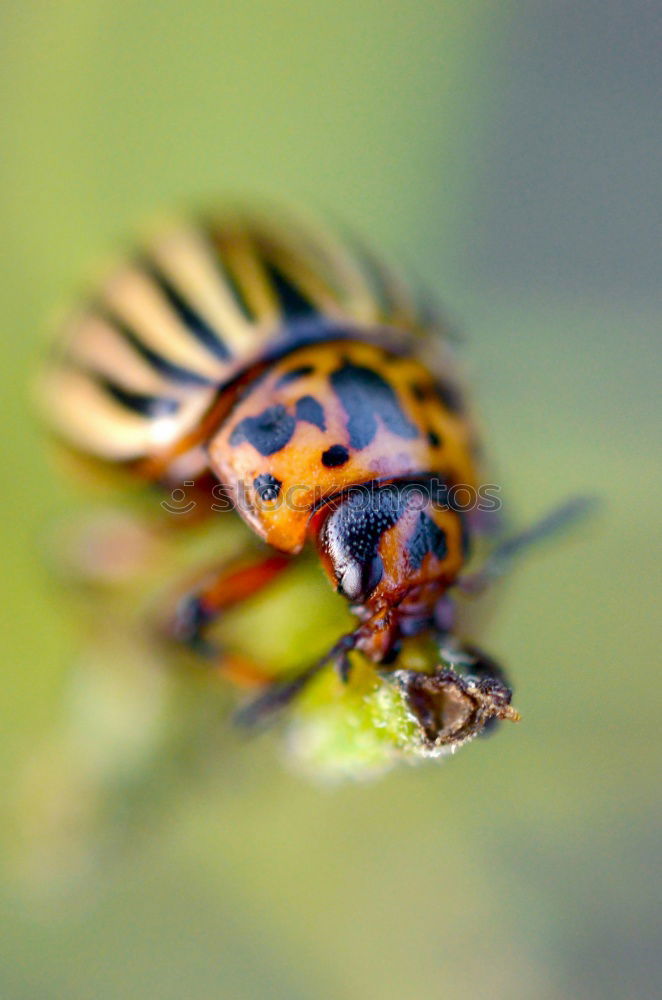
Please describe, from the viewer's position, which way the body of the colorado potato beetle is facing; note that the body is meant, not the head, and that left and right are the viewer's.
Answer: facing the viewer and to the right of the viewer
